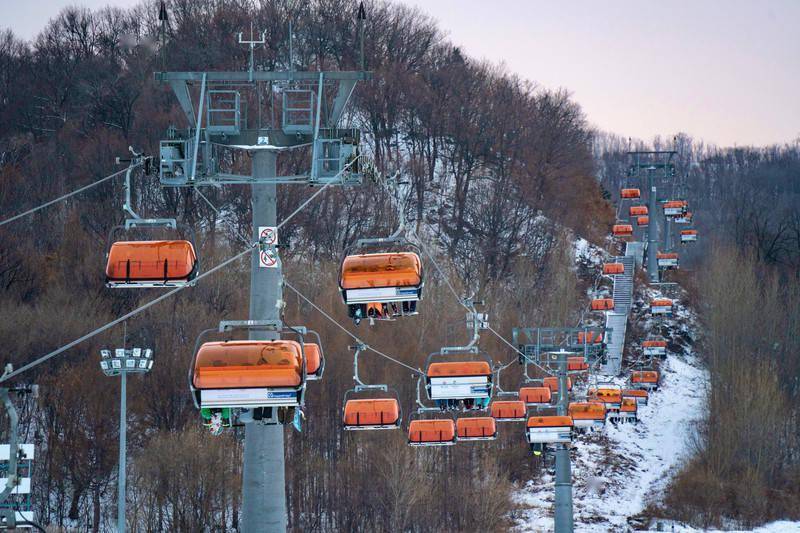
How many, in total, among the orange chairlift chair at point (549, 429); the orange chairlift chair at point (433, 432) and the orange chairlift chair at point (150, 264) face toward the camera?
2

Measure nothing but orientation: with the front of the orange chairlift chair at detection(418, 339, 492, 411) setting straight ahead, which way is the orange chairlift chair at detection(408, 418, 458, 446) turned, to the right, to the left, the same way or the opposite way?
the opposite way

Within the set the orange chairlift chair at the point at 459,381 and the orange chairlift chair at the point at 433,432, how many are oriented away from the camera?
1
